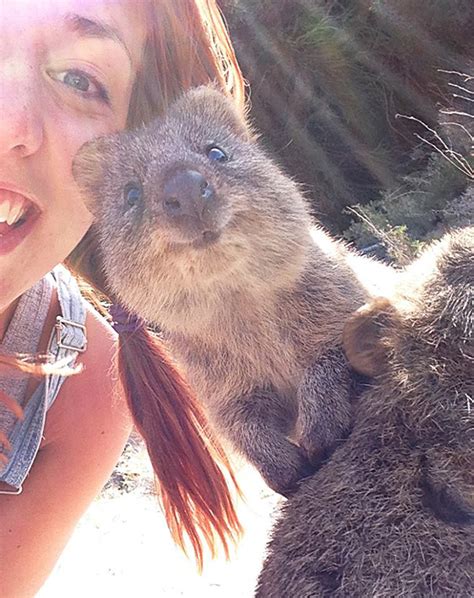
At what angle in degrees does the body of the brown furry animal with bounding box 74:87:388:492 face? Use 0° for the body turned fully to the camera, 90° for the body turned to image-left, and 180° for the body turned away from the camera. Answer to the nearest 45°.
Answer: approximately 0°
